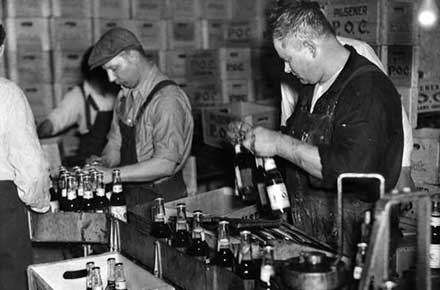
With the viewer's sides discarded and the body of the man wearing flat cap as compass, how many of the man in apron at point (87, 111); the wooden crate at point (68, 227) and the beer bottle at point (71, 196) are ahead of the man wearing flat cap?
2

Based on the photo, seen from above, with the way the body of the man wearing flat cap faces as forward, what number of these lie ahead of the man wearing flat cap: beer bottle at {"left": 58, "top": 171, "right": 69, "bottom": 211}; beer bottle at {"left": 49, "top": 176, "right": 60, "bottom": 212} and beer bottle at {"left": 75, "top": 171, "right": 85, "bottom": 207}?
3

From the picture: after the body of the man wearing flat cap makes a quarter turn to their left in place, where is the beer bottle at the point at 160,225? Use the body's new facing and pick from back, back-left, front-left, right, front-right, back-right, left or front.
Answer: front-right

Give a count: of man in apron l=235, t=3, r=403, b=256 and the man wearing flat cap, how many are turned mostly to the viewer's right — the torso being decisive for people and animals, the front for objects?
0

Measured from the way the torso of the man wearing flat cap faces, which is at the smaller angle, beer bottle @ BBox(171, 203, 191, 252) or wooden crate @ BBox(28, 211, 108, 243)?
the wooden crate

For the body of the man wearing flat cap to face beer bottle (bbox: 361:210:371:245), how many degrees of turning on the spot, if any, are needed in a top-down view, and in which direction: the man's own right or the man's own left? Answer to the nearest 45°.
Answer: approximately 45° to the man's own left

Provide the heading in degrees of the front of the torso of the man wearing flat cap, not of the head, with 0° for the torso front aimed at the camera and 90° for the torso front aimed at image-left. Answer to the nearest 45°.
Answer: approximately 45°

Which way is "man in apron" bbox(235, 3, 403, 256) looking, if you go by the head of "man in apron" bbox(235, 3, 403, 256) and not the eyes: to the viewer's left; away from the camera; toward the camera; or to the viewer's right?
to the viewer's left

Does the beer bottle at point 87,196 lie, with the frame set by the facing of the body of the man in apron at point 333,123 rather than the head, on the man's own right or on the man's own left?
on the man's own right

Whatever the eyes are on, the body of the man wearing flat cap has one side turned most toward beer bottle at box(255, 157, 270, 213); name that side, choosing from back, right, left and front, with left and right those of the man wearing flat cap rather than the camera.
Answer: left

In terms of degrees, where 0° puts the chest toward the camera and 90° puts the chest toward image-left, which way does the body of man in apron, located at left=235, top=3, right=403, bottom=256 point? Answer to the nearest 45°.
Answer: approximately 45°

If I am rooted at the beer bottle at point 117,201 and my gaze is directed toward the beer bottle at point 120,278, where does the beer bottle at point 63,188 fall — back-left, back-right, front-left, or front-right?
back-right
